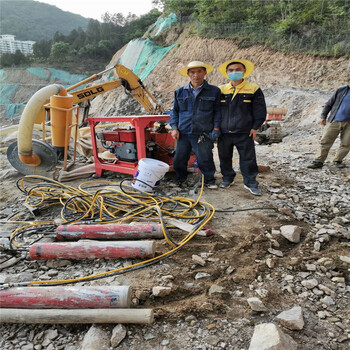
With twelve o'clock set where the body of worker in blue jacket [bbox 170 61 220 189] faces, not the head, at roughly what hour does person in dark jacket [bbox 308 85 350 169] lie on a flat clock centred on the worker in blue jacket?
The person in dark jacket is roughly at 8 o'clock from the worker in blue jacket.

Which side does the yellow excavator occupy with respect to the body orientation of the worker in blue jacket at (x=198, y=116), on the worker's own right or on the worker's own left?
on the worker's own right

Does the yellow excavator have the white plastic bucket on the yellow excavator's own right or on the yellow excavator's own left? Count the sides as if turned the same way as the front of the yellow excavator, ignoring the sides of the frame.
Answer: on the yellow excavator's own right

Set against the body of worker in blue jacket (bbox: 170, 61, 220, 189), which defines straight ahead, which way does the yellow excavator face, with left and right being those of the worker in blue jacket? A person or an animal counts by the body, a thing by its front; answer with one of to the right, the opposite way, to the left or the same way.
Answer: to the left

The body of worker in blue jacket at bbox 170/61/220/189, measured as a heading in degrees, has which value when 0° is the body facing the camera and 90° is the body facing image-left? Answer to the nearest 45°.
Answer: approximately 0°

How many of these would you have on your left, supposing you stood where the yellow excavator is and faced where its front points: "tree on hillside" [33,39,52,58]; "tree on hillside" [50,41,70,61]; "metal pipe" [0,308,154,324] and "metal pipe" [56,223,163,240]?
2

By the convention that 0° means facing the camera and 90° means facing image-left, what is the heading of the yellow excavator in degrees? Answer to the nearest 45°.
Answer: approximately 270°

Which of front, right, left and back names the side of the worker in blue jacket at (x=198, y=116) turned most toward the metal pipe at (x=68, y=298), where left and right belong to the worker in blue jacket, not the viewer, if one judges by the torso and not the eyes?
front
